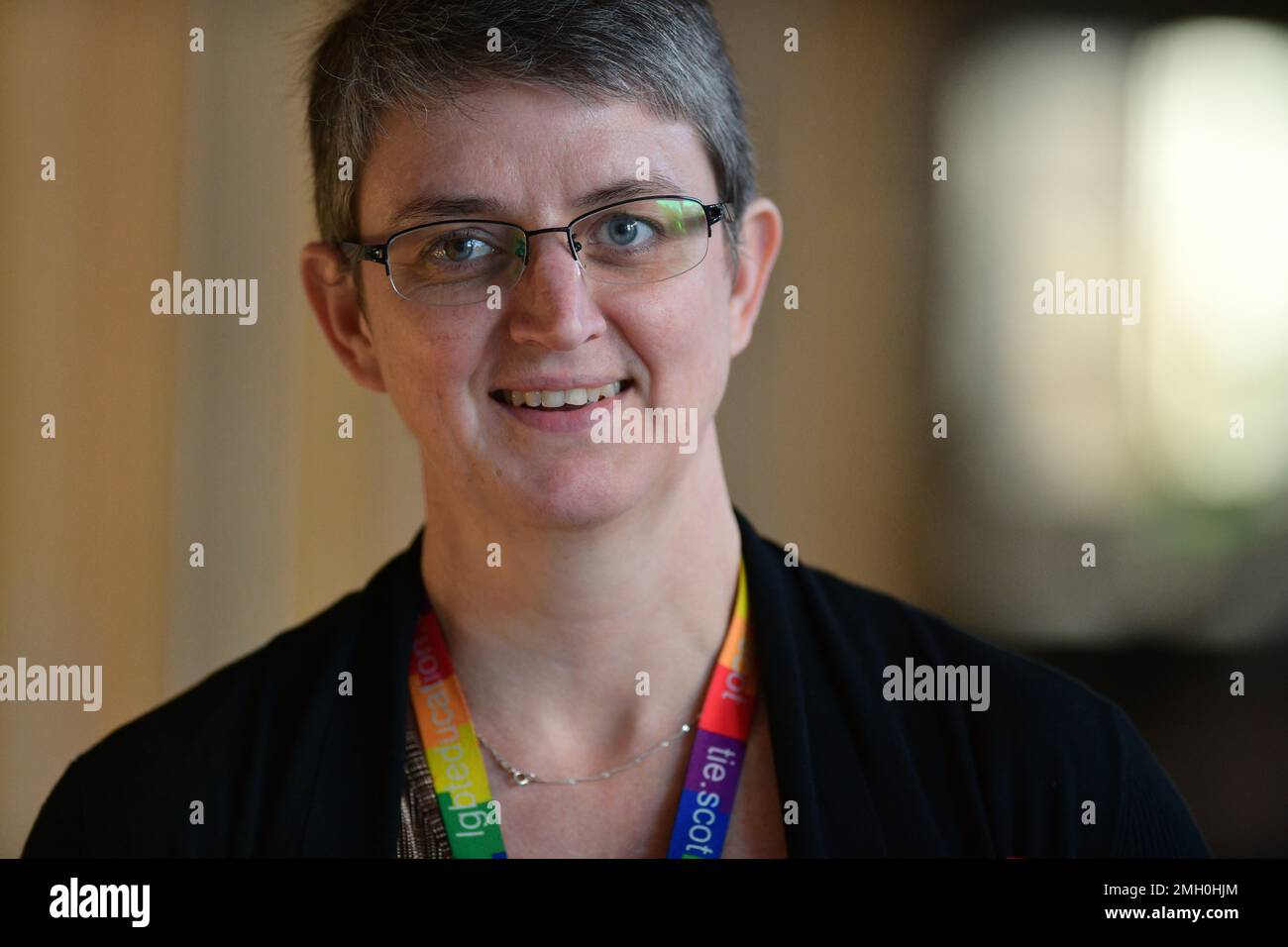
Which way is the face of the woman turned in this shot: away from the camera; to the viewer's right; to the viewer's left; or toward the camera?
toward the camera

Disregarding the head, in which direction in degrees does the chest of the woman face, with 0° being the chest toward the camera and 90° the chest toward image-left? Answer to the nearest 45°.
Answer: approximately 0°
